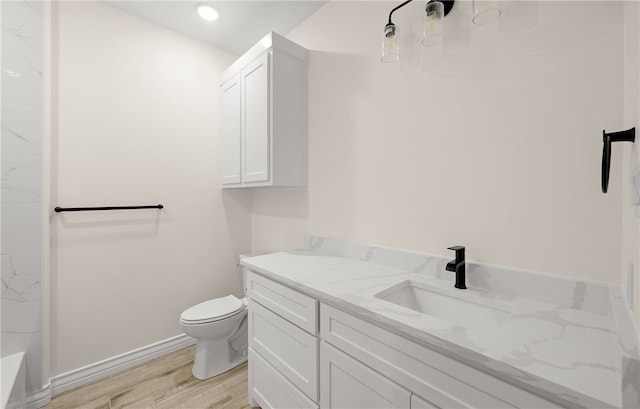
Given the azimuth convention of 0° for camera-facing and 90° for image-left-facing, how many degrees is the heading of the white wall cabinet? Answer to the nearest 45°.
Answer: approximately 45°

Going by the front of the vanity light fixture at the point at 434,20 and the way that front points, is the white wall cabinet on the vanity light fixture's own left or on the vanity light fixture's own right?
on the vanity light fixture's own right

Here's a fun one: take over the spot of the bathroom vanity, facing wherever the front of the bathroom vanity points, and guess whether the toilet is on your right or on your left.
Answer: on your right

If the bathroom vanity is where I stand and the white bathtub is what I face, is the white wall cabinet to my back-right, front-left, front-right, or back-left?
front-right

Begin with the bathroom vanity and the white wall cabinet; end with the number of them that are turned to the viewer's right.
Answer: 0

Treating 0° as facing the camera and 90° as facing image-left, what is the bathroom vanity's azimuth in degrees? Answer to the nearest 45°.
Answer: approximately 45°

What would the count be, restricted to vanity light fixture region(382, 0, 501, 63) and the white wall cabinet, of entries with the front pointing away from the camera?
0

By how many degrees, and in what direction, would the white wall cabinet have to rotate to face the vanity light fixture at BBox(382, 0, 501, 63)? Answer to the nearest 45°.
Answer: approximately 90° to its left

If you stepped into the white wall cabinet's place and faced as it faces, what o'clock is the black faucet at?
The black faucet is roughly at 9 o'clock from the white wall cabinet.

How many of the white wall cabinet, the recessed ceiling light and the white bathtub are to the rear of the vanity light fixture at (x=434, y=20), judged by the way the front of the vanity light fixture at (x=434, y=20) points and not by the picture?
0

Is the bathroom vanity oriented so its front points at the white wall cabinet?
no

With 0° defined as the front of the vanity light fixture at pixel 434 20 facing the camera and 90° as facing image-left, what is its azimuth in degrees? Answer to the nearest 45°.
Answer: approximately 45°
